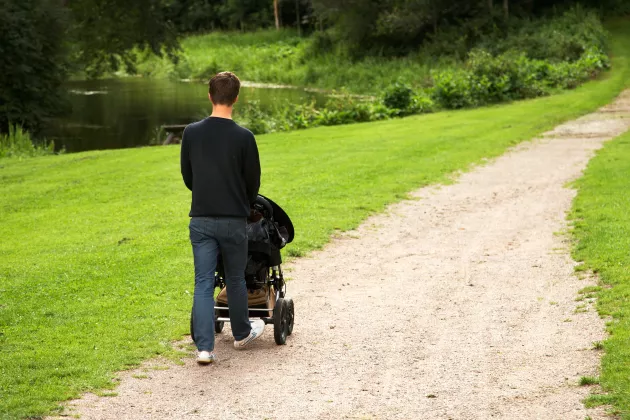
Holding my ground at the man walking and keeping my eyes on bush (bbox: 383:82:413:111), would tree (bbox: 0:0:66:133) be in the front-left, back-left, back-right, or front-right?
front-left

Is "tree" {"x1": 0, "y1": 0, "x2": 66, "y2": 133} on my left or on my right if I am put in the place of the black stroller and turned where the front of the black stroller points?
on my left

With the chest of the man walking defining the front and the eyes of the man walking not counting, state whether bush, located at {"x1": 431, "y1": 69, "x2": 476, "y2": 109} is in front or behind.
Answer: in front

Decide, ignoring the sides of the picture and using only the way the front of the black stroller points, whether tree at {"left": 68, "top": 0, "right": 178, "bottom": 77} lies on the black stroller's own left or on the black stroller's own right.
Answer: on the black stroller's own left

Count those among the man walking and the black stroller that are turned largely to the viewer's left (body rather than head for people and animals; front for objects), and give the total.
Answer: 0

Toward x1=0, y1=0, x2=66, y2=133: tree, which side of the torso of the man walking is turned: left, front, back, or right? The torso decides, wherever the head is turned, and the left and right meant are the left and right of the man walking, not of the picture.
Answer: front

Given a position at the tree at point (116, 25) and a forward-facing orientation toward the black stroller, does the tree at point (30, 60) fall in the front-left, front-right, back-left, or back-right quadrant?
front-right

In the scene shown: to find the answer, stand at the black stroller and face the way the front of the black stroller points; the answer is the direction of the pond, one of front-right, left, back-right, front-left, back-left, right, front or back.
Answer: front-left

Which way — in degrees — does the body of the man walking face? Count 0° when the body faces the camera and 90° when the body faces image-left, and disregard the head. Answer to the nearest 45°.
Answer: approximately 180°

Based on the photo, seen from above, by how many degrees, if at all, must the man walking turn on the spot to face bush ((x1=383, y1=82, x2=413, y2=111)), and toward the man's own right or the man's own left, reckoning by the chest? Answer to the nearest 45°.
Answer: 0° — they already face it

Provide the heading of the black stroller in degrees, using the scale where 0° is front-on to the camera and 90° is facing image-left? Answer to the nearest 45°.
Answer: approximately 225°

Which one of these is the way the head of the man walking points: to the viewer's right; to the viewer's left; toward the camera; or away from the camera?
away from the camera

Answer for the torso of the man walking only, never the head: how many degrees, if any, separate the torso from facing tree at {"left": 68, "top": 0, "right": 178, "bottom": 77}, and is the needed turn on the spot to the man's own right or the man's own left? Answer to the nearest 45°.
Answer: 0° — they already face it
